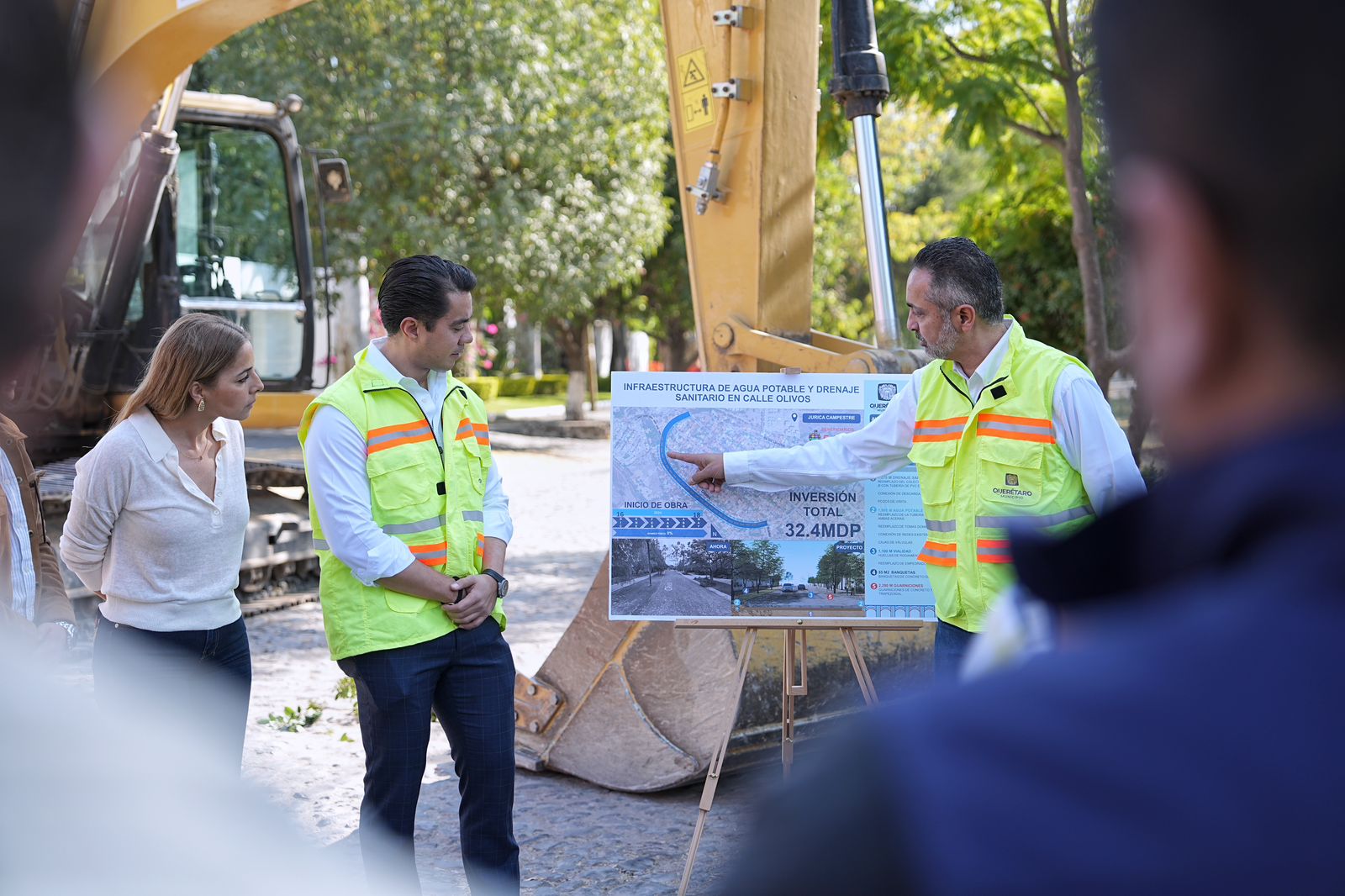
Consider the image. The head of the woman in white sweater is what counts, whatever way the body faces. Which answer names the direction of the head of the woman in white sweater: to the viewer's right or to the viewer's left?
to the viewer's right

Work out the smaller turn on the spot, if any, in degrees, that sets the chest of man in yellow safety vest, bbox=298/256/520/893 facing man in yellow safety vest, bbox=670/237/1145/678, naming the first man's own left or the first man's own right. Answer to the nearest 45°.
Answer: approximately 45° to the first man's own left

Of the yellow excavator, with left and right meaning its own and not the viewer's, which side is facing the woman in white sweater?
right

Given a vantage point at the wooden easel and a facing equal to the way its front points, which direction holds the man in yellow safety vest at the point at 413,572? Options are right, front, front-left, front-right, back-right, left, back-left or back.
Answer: front-right

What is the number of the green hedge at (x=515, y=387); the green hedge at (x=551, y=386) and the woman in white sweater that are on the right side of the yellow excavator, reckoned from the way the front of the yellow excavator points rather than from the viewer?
1

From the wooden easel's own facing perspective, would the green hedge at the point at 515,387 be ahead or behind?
behind

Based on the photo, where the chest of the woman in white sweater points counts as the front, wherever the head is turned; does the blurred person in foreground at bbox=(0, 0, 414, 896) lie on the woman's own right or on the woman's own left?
on the woman's own right

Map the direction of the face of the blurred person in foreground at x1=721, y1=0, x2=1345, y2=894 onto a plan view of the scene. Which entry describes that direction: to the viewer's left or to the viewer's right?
to the viewer's left

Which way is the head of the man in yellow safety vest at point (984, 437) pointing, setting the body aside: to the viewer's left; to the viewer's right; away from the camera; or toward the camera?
to the viewer's left

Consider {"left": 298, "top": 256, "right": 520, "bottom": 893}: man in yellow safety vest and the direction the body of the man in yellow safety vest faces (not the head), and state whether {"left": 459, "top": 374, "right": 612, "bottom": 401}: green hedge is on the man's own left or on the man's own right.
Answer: on the man's own left

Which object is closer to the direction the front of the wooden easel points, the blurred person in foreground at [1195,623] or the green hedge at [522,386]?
the blurred person in foreground

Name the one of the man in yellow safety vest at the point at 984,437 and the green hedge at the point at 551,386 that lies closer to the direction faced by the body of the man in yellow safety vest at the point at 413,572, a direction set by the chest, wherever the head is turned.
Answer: the man in yellow safety vest

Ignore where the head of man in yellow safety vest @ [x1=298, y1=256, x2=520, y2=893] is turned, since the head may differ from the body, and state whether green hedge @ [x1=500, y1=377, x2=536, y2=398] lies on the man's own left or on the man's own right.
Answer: on the man's own left

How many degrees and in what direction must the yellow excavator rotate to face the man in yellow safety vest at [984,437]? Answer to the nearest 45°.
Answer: approximately 45° to its right
